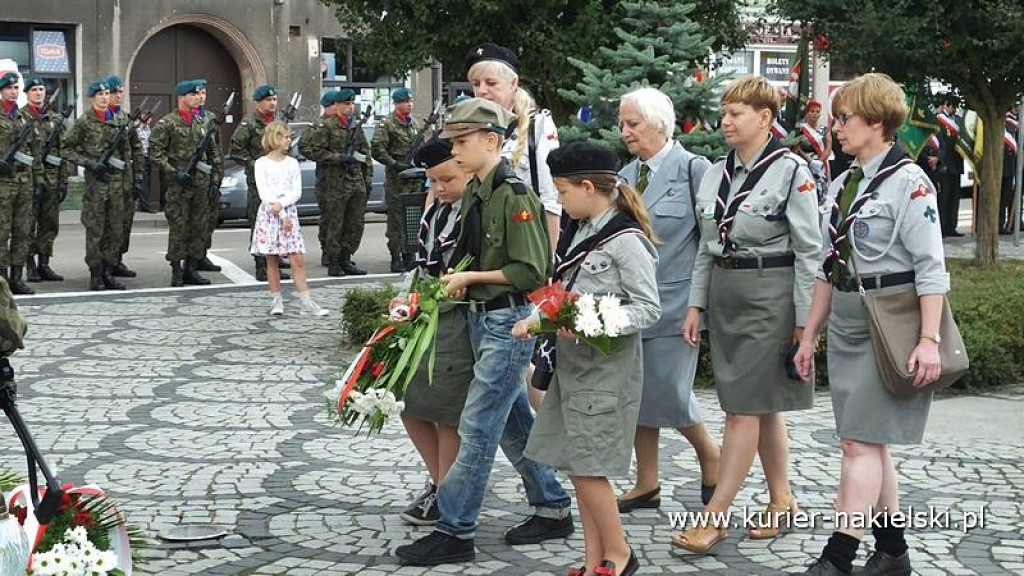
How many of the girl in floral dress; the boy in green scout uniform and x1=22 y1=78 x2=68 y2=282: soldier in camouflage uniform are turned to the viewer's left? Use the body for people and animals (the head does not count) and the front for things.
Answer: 1

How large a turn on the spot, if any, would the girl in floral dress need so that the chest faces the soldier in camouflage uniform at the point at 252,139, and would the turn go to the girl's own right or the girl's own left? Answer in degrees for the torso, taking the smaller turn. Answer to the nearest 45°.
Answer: approximately 180°

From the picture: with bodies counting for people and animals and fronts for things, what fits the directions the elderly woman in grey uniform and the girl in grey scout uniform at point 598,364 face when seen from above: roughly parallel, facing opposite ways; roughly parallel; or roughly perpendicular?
roughly parallel

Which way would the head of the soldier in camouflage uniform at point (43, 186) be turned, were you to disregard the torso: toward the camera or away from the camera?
toward the camera

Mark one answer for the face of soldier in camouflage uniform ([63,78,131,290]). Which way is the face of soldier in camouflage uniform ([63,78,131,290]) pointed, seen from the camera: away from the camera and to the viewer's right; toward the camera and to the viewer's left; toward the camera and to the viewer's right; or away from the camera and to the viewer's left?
toward the camera and to the viewer's right

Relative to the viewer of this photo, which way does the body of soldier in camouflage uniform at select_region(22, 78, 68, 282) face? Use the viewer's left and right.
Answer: facing the viewer

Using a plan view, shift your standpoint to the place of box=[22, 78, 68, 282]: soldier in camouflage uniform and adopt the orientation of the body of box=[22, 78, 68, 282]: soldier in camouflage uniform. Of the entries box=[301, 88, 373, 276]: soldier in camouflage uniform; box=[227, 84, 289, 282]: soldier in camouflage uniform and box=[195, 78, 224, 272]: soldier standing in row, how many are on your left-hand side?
3

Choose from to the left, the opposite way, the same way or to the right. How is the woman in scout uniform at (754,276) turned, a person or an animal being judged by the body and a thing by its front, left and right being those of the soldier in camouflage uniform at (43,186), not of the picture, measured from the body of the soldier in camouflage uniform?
to the right

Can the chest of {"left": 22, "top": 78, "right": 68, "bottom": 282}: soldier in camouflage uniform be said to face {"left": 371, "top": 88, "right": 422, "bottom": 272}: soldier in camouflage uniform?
no

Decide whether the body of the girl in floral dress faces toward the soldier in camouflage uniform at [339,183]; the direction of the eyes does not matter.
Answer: no

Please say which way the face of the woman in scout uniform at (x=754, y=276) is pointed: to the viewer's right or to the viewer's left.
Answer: to the viewer's left

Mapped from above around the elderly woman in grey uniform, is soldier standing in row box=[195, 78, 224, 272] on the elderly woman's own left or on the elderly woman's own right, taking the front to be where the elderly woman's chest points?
on the elderly woman's own right

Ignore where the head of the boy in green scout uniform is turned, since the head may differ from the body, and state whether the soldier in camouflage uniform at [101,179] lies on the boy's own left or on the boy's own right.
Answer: on the boy's own right

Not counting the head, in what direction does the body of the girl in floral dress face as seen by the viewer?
toward the camera

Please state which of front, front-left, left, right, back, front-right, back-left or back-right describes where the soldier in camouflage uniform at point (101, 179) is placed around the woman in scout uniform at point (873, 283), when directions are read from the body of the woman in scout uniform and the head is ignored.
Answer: right

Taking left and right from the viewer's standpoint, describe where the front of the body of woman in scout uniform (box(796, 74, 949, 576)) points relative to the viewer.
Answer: facing the viewer and to the left of the viewer

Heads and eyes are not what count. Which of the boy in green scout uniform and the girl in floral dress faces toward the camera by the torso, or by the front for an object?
the girl in floral dress
